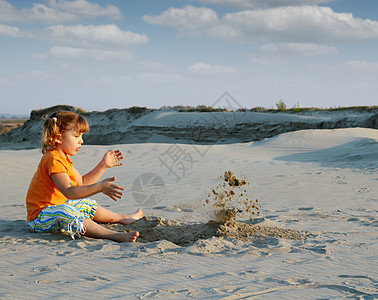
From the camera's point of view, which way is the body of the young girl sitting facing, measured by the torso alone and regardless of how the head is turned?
to the viewer's right

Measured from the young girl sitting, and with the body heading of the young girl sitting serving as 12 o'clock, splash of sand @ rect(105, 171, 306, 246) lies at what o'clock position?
The splash of sand is roughly at 12 o'clock from the young girl sitting.

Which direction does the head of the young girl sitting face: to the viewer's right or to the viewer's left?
to the viewer's right
